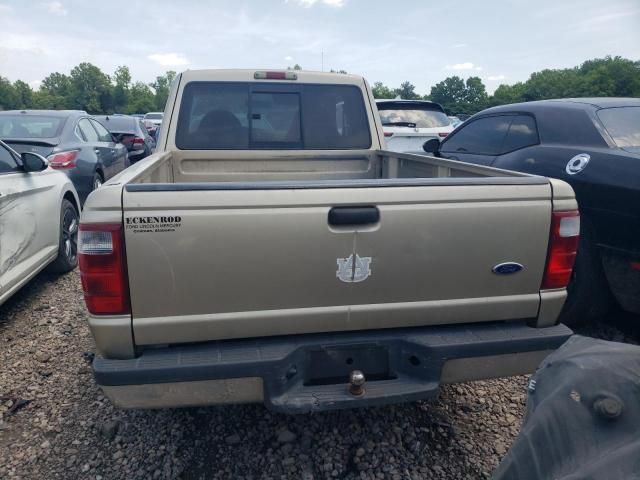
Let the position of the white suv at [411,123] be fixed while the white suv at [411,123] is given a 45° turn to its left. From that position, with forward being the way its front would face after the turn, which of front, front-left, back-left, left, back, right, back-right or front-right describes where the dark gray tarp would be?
back-left

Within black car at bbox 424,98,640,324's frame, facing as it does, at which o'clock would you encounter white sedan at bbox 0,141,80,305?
The white sedan is roughly at 10 o'clock from the black car.

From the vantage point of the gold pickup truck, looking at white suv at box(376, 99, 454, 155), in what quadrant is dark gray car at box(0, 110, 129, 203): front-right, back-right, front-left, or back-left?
front-left

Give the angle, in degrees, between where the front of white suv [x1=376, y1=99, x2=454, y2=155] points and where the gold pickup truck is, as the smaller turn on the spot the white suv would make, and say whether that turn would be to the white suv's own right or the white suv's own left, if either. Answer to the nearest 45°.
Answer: approximately 180°

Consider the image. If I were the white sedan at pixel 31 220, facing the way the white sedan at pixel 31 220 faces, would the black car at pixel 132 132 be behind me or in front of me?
in front

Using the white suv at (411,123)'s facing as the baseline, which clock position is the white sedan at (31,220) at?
the white sedan at (31,220) is roughly at 7 o'clock from the white suv at (411,123).

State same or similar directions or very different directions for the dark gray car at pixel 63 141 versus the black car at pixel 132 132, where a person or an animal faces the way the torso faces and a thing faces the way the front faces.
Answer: same or similar directions

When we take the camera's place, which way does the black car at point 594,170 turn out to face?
facing away from the viewer and to the left of the viewer

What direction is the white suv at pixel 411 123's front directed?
away from the camera

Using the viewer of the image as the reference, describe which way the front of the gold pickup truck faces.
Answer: facing away from the viewer

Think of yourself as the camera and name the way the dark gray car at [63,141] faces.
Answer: facing away from the viewer and to the right of the viewer

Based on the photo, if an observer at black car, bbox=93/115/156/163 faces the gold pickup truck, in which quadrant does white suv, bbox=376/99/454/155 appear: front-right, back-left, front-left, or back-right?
front-left

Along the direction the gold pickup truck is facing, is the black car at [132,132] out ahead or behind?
ahead

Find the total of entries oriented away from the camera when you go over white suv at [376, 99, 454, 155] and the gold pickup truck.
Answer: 2

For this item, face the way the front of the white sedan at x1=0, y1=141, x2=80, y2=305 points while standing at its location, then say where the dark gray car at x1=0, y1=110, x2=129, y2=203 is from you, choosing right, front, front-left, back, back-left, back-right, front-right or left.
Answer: front-left
